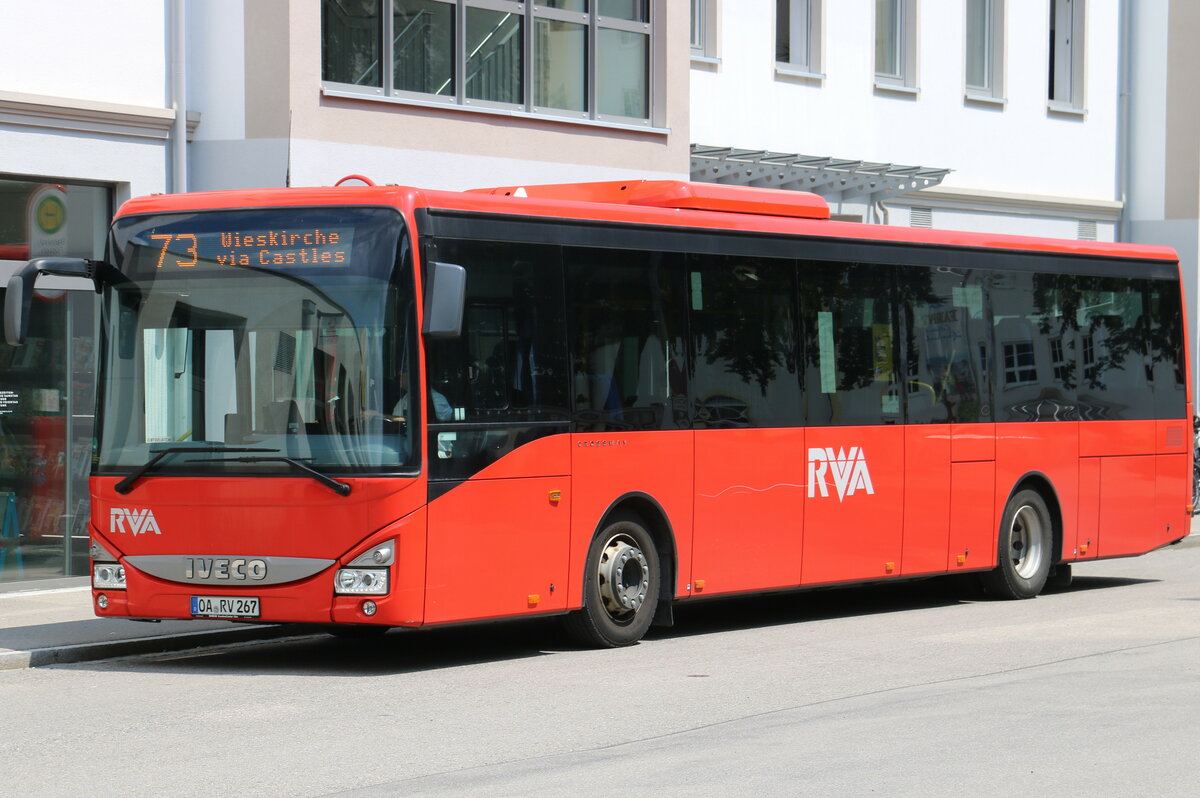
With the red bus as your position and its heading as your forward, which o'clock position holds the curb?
The curb is roughly at 12 o'clock from the red bus.

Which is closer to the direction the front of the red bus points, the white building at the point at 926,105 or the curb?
the curb

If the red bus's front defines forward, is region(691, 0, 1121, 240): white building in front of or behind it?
behind

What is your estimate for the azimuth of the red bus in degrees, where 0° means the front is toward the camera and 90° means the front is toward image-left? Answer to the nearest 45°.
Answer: approximately 45°
